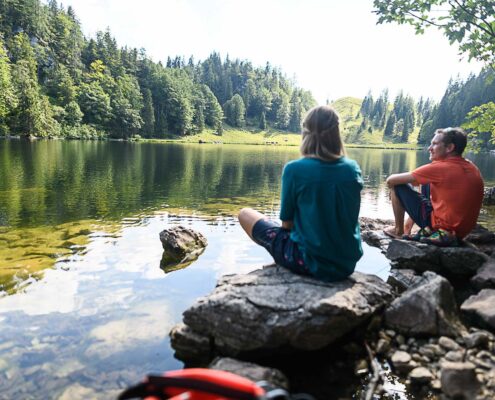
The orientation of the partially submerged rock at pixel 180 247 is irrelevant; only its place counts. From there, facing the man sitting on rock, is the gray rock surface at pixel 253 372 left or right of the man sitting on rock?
right

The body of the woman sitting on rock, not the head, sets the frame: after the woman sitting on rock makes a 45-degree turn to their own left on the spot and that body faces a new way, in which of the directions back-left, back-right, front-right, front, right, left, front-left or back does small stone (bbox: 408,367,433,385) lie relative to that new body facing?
back

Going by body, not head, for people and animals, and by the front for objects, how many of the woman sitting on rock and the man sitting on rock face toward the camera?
0

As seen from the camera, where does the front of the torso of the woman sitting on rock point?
away from the camera

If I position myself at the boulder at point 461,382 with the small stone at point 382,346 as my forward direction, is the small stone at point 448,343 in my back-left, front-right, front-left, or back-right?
front-right

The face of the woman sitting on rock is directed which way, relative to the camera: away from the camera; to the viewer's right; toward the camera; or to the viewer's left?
away from the camera

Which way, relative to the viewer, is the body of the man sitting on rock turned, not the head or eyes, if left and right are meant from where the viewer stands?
facing away from the viewer and to the left of the viewer

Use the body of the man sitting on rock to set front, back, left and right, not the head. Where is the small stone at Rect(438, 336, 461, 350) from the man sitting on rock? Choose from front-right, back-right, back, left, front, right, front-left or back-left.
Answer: back-left

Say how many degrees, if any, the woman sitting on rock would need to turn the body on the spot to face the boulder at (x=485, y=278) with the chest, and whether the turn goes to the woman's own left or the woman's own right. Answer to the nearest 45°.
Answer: approximately 45° to the woman's own right

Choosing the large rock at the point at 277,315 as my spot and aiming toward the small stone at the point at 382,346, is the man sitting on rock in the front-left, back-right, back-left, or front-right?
front-left

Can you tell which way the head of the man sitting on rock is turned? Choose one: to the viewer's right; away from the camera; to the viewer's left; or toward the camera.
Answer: to the viewer's left

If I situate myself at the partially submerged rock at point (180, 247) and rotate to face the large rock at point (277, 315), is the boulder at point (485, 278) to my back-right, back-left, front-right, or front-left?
front-left

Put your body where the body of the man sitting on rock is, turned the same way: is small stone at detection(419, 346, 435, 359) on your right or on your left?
on your left
